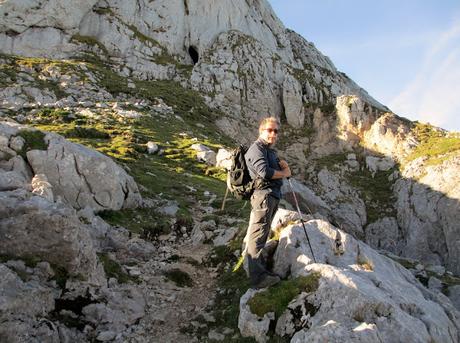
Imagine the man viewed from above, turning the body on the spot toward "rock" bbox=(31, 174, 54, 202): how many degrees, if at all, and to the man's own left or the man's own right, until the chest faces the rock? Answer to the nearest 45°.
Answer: approximately 180°

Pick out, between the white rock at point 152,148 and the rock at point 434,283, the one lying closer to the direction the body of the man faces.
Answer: the rock

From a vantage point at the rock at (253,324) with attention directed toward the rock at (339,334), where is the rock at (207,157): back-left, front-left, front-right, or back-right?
back-left

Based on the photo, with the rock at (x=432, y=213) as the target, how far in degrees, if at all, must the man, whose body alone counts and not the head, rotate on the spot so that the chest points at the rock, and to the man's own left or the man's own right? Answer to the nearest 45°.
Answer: approximately 45° to the man's own left

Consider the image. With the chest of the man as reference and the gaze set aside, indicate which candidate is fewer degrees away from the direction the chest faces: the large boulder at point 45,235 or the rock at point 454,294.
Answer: the rock

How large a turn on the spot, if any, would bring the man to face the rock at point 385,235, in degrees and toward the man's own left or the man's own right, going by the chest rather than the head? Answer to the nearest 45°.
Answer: approximately 45° to the man's own left

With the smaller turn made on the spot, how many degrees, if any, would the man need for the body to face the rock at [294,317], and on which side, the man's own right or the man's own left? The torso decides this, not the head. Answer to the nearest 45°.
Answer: approximately 45° to the man's own right

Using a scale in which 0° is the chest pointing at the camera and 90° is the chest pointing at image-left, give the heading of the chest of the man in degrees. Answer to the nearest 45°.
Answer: approximately 270°

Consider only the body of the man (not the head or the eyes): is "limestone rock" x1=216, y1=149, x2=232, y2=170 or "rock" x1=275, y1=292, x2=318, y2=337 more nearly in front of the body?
the rock

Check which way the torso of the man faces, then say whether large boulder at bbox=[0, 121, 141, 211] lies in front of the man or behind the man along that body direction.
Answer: behind
